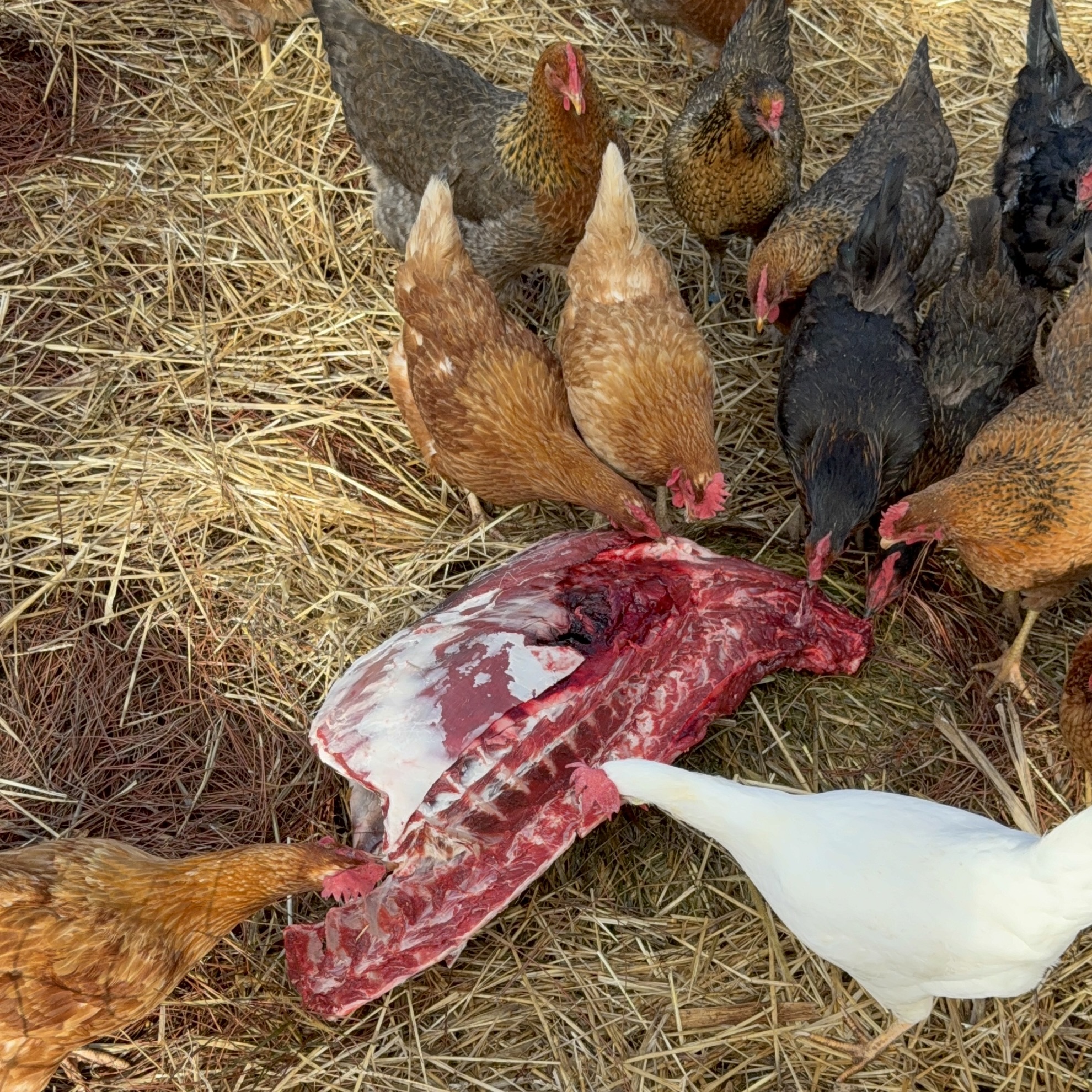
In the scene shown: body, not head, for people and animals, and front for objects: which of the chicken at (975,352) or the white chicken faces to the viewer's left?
the white chicken

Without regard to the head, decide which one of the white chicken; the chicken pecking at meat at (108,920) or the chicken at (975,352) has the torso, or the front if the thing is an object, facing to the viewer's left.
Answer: the white chicken

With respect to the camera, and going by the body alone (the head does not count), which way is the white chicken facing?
to the viewer's left

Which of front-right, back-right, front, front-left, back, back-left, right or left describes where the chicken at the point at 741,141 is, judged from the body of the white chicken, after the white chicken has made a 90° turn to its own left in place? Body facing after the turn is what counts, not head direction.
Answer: back

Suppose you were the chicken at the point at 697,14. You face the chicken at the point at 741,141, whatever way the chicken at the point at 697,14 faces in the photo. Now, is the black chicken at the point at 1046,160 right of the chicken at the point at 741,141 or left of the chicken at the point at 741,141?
left

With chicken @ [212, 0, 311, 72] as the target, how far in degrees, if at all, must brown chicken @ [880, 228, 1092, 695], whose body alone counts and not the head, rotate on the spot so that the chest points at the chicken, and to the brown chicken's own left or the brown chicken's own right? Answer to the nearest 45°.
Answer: approximately 90° to the brown chicken's own right

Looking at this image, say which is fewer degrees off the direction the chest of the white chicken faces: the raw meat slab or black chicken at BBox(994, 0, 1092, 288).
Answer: the raw meat slab

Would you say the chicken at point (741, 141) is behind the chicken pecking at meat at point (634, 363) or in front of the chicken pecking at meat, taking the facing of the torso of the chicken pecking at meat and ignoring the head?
behind

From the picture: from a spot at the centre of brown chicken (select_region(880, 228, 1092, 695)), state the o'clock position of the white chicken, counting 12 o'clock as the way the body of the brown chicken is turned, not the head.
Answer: The white chicken is roughly at 11 o'clock from the brown chicken.

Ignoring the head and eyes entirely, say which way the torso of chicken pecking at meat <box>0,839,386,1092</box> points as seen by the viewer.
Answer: to the viewer's right
